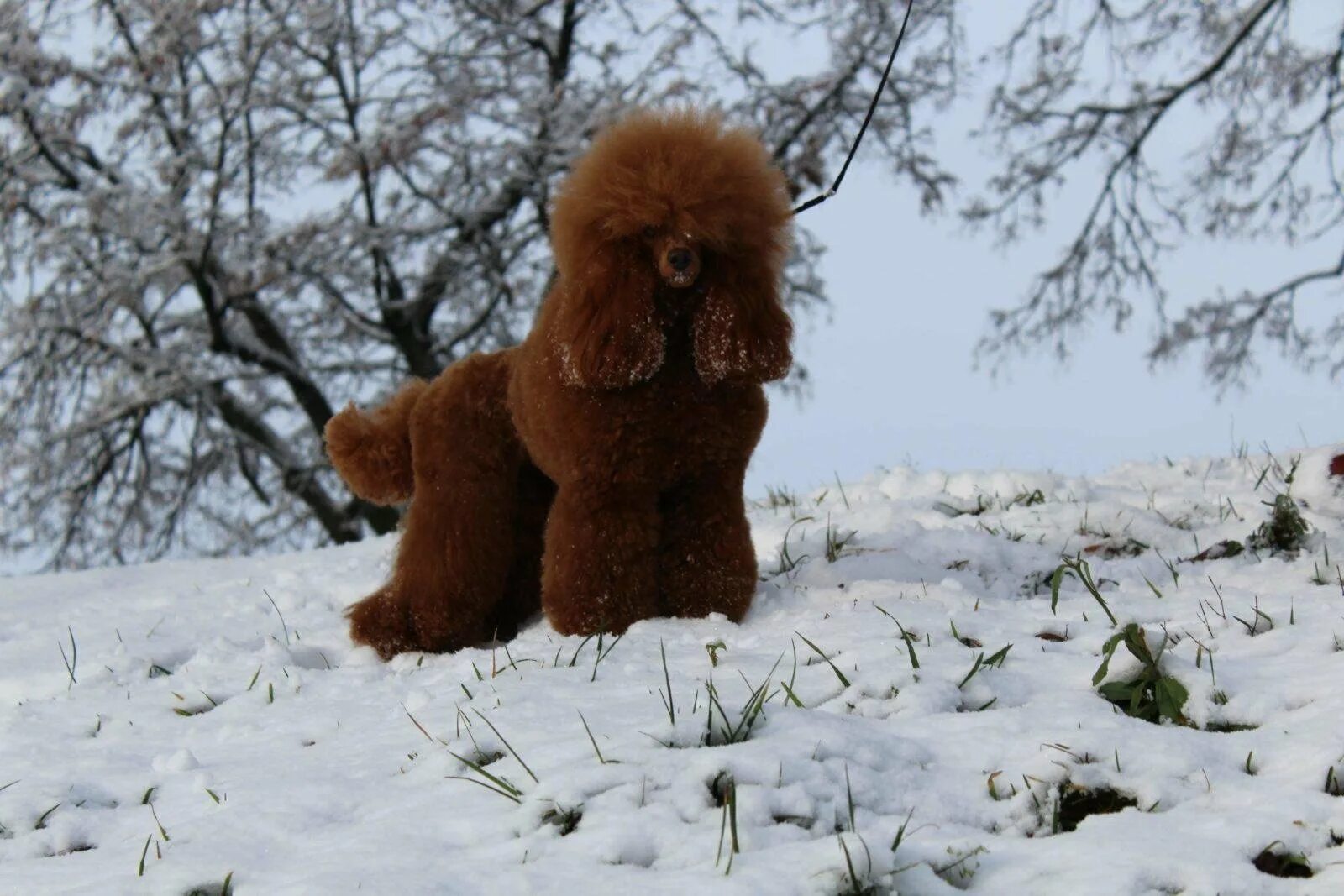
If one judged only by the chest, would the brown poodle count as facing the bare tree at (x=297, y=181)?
no

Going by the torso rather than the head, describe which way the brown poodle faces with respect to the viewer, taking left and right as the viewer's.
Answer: facing the viewer and to the right of the viewer
